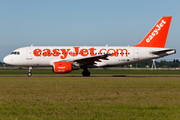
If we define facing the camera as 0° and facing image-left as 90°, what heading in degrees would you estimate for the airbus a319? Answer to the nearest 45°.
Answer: approximately 90°
